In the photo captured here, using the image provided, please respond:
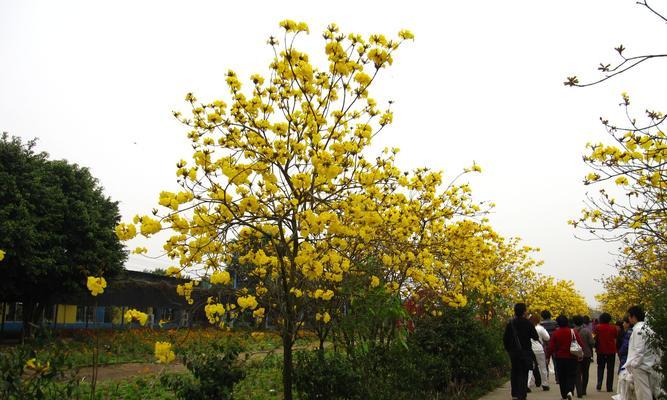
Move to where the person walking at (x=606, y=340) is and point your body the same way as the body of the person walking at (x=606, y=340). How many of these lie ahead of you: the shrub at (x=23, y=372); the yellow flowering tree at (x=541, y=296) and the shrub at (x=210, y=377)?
1

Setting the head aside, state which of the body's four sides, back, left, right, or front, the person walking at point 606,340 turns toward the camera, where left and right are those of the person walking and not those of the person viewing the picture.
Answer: back

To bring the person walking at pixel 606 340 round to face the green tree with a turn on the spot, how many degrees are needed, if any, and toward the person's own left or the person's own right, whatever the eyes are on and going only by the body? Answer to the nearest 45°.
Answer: approximately 90° to the person's own left

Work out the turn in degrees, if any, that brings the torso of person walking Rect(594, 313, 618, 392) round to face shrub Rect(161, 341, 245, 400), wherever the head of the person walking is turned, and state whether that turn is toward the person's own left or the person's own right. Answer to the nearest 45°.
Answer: approximately 180°

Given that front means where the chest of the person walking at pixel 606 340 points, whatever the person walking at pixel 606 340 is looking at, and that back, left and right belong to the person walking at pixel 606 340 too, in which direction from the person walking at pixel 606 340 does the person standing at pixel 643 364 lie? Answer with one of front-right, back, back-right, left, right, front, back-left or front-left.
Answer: back

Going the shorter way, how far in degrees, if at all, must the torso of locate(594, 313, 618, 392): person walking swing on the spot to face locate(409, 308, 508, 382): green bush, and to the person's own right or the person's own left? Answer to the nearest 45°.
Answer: approximately 135° to the person's own left

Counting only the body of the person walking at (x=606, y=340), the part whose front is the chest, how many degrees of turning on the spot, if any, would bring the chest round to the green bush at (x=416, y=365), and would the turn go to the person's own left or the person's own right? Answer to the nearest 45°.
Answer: approximately 135° to the person's own left

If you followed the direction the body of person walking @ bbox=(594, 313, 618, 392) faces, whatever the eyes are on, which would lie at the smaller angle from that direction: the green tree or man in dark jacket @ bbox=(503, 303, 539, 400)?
the green tree
